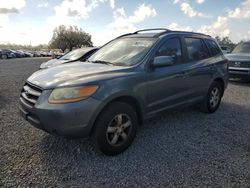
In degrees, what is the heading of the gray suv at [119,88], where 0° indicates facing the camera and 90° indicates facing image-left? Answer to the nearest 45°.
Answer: approximately 45°

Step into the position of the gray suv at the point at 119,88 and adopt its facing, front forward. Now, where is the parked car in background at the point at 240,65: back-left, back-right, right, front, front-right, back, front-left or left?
back

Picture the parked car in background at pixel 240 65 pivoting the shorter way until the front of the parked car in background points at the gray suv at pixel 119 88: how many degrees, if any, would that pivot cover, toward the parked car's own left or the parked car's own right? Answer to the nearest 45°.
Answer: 0° — it already faces it

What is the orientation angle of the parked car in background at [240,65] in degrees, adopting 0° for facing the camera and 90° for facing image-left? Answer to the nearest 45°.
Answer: approximately 0°
